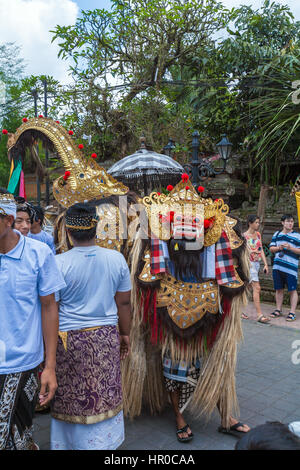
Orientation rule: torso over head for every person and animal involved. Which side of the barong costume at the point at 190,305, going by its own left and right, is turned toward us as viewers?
front

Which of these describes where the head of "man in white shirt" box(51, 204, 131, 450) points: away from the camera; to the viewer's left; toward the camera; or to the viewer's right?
away from the camera

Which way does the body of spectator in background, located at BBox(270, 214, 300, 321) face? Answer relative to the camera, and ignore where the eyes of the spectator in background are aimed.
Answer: toward the camera

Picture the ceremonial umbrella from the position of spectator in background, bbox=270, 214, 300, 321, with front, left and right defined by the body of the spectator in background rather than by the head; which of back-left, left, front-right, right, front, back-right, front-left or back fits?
right

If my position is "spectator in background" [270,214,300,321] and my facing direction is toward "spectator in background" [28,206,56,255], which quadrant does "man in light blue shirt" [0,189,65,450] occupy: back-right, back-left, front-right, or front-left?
front-left

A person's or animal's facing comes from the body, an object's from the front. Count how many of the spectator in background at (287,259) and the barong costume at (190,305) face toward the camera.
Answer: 2

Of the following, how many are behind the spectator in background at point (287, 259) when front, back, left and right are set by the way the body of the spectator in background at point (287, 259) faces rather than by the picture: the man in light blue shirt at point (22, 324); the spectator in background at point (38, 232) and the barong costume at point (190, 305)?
0

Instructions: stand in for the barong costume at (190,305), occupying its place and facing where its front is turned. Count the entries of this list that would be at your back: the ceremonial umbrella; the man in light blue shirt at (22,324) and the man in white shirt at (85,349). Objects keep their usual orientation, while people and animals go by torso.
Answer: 1

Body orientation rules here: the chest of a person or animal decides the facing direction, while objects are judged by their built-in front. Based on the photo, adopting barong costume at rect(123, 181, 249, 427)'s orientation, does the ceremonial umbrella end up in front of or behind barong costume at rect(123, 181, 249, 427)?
behind

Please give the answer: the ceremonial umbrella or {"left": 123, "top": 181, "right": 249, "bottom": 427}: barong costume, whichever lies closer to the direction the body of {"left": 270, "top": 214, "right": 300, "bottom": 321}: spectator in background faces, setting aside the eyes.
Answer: the barong costume

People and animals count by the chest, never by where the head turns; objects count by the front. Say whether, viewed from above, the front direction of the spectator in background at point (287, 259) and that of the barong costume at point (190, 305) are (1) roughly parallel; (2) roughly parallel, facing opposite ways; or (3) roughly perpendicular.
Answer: roughly parallel

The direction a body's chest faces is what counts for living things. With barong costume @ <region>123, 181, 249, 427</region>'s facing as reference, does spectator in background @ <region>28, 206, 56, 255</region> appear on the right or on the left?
on its right

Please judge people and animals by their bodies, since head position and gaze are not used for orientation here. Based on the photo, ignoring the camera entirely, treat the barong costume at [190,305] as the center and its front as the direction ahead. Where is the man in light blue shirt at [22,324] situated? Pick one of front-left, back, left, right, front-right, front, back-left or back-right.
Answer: front-right

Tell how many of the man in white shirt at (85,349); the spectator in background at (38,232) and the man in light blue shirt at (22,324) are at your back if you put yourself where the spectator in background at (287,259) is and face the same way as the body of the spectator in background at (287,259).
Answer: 0

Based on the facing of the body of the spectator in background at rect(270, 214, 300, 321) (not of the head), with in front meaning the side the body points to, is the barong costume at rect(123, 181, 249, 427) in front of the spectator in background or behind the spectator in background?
in front

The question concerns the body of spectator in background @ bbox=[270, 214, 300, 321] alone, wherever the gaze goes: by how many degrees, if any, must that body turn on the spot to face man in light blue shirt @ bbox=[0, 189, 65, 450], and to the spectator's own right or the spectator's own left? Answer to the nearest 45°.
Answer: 0° — they already face them
